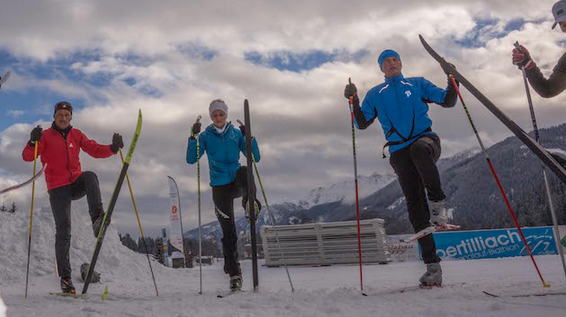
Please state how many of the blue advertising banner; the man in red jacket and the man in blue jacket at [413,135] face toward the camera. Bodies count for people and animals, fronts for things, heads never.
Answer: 3

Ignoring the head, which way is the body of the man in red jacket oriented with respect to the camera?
toward the camera

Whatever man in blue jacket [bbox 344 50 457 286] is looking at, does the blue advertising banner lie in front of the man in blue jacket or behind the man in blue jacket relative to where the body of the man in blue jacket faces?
behind

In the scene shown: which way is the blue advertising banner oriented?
toward the camera

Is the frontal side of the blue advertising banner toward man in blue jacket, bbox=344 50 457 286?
yes

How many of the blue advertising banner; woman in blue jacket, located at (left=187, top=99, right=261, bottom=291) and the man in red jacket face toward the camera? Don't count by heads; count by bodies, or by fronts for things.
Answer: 3

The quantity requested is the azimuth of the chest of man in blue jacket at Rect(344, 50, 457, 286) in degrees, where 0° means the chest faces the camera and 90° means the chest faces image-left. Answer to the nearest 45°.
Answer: approximately 0°

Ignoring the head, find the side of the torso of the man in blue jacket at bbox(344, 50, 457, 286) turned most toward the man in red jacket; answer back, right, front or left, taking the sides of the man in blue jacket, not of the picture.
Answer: right

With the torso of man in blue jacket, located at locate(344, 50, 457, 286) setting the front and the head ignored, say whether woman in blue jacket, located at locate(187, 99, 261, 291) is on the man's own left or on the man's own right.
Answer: on the man's own right

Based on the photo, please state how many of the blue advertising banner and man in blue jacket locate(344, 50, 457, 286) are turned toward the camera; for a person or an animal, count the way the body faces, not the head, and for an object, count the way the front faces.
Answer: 2

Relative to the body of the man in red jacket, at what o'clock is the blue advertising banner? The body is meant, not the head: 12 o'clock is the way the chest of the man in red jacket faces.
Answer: The blue advertising banner is roughly at 8 o'clock from the man in red jacket.
